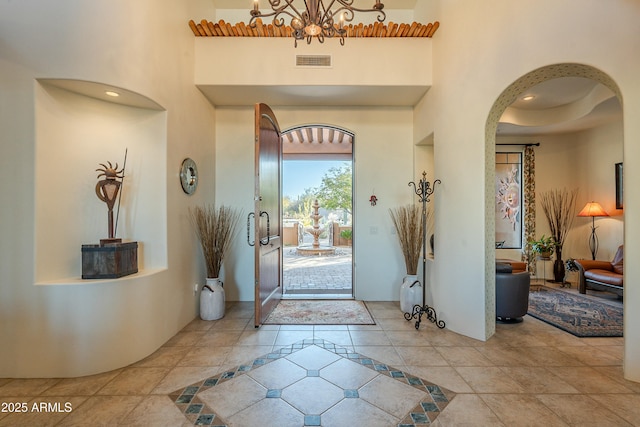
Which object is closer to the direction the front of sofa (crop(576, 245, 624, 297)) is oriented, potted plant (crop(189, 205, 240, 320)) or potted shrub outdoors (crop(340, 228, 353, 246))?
the potted plant

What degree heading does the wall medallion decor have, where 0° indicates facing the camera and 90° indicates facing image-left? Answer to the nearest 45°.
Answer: approximately 315°

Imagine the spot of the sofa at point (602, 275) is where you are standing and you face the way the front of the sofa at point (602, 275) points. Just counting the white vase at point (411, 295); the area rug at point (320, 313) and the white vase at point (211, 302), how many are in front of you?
3

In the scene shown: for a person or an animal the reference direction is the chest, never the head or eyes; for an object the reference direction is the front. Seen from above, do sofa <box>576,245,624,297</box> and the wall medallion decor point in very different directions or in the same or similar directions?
very different directions

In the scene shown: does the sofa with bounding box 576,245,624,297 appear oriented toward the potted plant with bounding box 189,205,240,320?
yes

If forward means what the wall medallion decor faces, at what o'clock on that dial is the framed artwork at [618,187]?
The framed artwork is roughly at 11 o'clock from the wall medallion decor.
